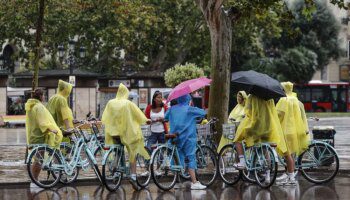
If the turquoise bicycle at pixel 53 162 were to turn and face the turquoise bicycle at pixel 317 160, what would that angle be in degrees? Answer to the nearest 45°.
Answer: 0° — it already faces it

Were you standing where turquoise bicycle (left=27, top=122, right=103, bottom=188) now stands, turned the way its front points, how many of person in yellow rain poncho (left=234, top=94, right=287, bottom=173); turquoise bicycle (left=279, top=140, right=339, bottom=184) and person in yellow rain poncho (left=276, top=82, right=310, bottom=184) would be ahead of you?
3

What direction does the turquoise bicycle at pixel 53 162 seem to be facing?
to the viewer's right

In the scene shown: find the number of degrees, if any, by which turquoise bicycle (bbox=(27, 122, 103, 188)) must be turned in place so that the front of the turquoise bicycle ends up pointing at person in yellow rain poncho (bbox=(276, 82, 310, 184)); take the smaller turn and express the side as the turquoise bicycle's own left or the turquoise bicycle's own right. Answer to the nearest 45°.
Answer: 0° — it already faces them
